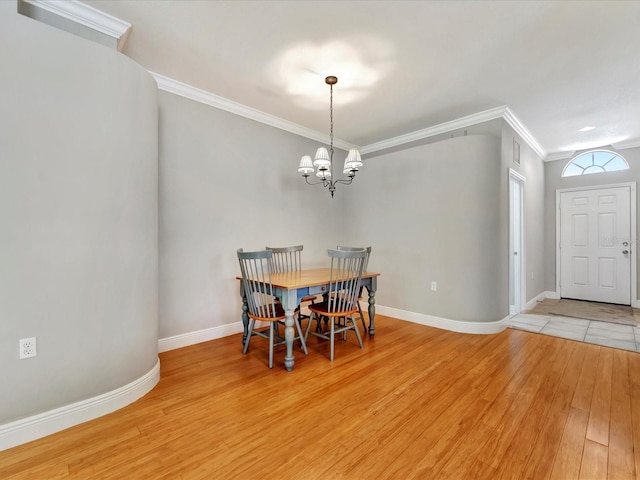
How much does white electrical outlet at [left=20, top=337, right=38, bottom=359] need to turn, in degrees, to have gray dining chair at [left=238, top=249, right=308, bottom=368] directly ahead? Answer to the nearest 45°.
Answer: approximately 90° to its left

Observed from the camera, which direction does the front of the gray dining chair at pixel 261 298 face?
facing away from the viewer and to the right of the viewer

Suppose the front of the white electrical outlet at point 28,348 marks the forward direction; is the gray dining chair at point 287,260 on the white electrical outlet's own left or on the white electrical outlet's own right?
on the white electrical outlet's own left

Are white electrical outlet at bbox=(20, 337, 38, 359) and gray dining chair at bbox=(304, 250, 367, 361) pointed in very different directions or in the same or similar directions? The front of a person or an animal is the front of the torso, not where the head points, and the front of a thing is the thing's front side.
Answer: very different directions

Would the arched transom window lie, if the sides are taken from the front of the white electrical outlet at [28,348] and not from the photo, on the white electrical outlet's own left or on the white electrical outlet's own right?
on the white electrical outlet's own left

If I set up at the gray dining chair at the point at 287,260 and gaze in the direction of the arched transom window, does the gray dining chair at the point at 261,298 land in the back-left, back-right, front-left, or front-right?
back-right

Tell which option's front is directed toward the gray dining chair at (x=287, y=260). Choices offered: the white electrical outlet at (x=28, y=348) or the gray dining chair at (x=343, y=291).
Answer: the gray dining chair at (x=343, y=291)

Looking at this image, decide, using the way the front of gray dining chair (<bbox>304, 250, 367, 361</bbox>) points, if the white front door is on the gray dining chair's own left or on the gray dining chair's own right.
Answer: on the gray dining chair's own right

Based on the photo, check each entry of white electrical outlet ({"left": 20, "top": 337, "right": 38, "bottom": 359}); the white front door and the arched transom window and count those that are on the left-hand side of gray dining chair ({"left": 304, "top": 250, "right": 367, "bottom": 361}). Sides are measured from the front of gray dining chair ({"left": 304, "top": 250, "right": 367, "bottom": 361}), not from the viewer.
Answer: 1

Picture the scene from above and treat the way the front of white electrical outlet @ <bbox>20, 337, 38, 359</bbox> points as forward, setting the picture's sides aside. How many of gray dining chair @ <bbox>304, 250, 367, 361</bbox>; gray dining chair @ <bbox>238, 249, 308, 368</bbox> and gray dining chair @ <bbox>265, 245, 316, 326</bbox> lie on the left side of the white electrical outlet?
3

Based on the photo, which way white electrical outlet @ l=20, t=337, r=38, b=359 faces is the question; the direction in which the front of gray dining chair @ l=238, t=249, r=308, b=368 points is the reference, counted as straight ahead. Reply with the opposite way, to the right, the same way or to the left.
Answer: to the right

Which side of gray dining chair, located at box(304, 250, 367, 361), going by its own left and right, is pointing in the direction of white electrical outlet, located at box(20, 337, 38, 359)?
left

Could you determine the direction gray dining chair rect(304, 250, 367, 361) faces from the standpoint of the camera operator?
facing away from the viewer and to the left of the viewer
